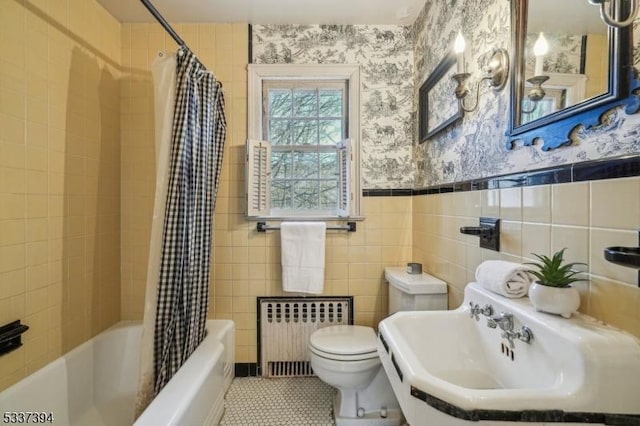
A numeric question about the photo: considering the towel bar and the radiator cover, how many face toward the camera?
2

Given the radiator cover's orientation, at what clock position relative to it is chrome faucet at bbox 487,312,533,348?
The chrome faucet is roughly at 11 o'clock from the radiator cover.

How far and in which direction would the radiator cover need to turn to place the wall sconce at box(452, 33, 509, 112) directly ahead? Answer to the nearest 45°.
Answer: approximately 45° to its left

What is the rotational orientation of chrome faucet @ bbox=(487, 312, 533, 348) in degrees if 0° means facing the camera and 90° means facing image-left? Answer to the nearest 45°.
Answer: approximately 45°

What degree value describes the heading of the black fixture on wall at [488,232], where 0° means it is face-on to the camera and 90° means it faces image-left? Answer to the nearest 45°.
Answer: approximately 45°
